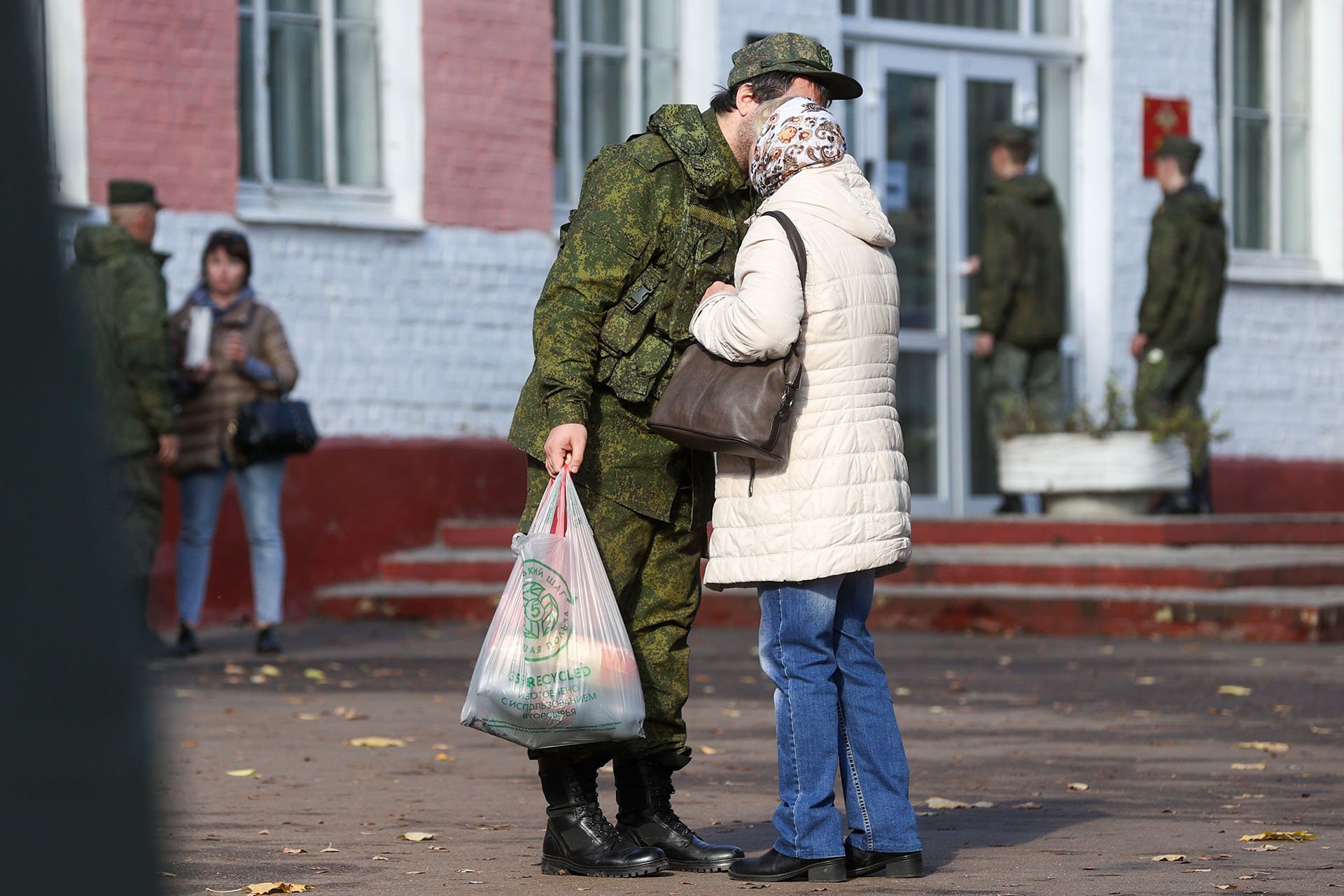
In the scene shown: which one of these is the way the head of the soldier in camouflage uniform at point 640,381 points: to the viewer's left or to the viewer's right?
to the viewer's right

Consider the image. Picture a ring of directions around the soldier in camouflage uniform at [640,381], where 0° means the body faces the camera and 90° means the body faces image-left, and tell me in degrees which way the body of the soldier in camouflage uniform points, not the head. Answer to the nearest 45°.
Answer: approximately 270°

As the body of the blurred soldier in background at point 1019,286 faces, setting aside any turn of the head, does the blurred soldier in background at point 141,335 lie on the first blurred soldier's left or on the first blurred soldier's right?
on the first blurred soldier's left

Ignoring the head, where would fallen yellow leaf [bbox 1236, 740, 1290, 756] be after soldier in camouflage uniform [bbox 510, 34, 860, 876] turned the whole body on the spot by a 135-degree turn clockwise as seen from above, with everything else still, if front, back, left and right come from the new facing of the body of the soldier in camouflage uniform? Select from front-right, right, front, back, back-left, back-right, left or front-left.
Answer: back

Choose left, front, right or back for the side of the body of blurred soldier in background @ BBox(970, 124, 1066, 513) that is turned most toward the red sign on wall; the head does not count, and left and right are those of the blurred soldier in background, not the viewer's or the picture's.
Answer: right

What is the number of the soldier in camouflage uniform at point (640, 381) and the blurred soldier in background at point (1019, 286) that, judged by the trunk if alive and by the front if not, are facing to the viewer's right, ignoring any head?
1

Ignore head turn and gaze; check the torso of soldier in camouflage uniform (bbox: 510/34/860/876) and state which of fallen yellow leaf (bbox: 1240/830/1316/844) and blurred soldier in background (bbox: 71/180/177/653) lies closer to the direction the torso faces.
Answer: the fallen yellow leaf

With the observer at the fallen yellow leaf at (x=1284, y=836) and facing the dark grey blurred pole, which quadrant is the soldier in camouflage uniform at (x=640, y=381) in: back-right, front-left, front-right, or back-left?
front-right

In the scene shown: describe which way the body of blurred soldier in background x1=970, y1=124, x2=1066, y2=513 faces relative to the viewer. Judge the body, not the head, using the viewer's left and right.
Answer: facing away from the viewer and to the left of the viewer

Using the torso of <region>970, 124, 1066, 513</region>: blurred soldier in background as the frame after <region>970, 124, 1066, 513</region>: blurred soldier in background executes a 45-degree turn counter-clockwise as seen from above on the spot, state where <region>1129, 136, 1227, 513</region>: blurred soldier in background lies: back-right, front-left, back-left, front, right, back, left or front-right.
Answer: back

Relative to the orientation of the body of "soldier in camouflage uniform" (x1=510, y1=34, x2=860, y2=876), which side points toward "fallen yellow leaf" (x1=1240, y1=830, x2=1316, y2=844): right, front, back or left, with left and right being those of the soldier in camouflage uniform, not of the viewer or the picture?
front

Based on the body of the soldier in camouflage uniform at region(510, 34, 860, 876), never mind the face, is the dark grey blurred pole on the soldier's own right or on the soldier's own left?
on the soldier's own right
